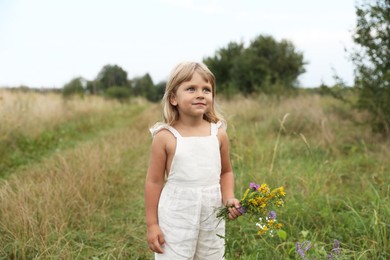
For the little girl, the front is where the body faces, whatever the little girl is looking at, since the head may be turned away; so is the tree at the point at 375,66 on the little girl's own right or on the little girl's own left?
on the little girl's own left

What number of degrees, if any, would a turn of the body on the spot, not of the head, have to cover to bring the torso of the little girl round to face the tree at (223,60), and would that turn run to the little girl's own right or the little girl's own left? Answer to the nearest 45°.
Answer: approximately 135° to the little girl's own left

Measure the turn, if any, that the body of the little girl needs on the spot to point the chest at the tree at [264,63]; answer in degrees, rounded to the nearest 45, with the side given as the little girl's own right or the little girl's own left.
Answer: approximately 135° to the little girl's own left

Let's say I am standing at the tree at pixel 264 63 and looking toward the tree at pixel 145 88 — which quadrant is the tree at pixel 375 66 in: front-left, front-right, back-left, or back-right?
back-left

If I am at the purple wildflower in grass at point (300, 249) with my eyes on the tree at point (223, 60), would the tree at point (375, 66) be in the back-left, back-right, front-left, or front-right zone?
front-right

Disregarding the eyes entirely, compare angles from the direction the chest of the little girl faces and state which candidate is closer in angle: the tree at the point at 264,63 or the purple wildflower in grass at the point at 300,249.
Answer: the purple wildflower in grass

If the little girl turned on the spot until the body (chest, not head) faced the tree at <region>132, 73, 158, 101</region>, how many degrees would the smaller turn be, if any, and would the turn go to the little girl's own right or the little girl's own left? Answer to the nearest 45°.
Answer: approximately 135° to the little girl's own left

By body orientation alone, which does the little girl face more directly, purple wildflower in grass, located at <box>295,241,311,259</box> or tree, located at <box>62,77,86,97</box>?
the purple wildflower in grass

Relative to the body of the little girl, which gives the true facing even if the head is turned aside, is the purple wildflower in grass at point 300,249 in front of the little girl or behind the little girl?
in front

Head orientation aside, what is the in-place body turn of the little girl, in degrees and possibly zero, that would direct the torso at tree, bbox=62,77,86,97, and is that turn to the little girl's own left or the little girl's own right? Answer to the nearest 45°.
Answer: approximately 135° to the little girl's own left

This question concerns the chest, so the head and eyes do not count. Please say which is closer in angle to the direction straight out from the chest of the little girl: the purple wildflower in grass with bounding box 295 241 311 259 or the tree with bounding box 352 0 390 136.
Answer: the purple wildflower in grass
